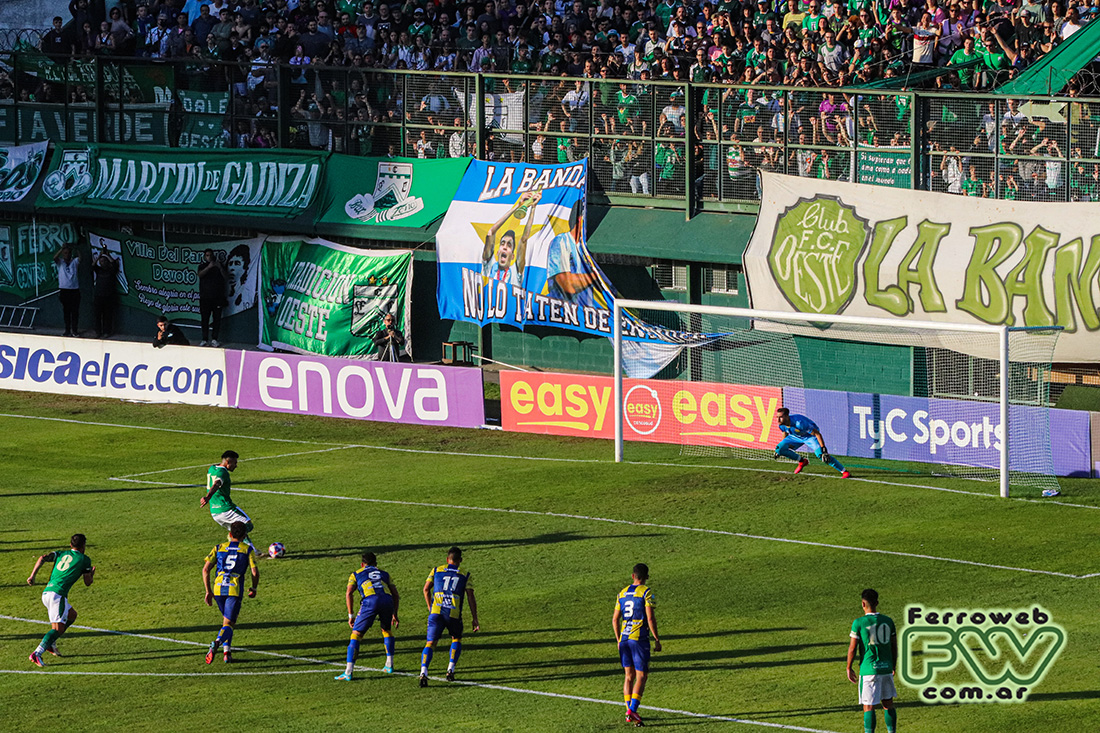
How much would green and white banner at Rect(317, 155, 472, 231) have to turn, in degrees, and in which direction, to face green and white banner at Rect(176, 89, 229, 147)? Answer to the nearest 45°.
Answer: approximately 135° to its right

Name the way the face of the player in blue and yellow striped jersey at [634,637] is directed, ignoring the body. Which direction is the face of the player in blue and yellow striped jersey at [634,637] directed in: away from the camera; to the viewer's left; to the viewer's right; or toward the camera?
away from the camera

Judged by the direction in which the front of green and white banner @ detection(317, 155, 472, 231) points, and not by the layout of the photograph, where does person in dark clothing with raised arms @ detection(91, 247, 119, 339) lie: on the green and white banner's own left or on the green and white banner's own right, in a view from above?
on the green and white banner's own right

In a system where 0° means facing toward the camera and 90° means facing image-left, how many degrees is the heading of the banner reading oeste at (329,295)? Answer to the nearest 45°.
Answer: approximately 0°

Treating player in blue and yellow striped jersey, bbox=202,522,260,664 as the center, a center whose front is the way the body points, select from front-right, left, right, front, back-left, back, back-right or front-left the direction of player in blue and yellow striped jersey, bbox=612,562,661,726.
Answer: back-right

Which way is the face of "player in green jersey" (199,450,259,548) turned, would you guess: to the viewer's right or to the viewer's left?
to the viewer's right

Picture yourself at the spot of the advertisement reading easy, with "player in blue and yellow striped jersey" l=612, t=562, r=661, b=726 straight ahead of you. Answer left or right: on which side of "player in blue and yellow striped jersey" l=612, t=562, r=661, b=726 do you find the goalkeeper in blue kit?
left

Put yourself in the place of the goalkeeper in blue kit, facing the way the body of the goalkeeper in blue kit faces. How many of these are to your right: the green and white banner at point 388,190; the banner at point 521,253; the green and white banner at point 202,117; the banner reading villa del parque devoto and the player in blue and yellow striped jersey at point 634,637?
4

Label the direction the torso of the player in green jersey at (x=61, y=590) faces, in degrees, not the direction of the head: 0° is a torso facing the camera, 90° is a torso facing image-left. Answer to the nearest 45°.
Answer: approximately 225°
